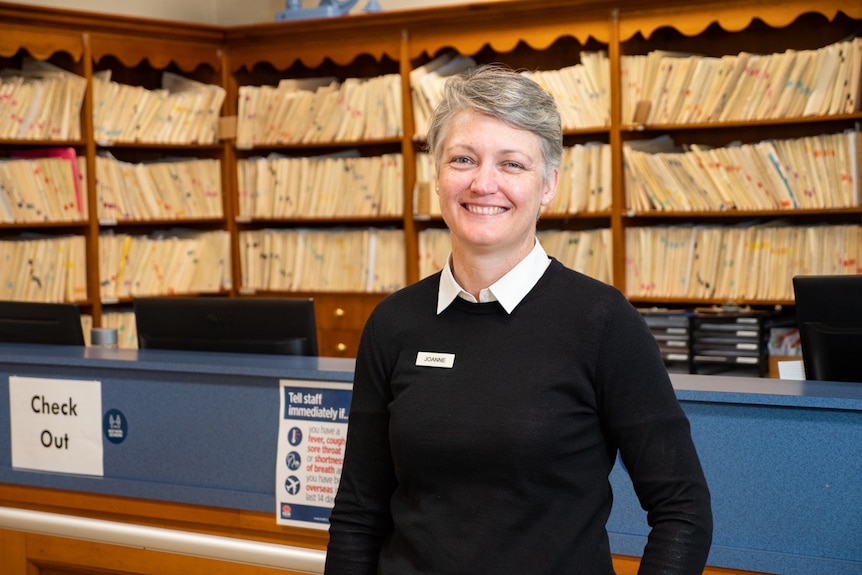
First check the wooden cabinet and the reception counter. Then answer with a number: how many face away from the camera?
0

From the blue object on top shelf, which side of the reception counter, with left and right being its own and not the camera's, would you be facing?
back

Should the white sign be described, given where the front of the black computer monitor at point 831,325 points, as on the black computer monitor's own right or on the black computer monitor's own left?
on the black computer monitor's own left

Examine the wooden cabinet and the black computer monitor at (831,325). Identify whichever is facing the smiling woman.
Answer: the wooden cabinet

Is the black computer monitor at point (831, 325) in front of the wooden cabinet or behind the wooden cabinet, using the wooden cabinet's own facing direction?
in front

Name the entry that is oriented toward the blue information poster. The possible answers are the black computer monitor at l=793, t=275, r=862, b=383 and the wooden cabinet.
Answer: the wooden cabinet

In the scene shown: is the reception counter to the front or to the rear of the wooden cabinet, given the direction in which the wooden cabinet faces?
to the front

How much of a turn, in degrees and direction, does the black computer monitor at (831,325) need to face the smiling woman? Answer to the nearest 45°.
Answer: approximately 135° to its left

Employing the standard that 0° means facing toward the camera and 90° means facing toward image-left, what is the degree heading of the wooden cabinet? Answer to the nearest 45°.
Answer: approximately 0°

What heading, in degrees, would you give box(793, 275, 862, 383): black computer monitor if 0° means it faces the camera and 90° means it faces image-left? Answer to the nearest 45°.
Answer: approximately 180°

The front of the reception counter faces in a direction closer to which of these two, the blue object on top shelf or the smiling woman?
the smiling woman
